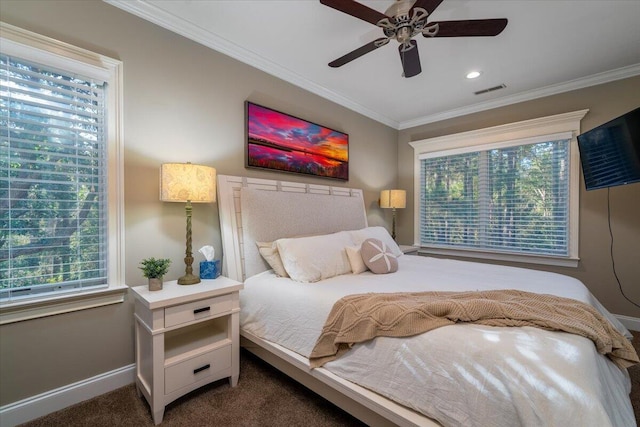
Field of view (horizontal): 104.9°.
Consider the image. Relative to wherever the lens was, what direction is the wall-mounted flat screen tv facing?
facing the viewer and to the left of the viewer

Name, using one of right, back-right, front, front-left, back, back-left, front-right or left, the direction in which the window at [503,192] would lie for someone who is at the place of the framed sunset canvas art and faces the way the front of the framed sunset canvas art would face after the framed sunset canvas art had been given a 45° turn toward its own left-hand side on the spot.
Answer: front

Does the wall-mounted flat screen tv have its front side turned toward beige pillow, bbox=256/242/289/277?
yes

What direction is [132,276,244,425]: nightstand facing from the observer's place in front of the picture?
facing the viewer and to the right of the viewer

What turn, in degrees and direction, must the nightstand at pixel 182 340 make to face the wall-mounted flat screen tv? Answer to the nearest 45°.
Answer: approximately 45° to its left

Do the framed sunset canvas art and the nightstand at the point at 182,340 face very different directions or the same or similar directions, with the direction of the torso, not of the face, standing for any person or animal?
same or similar directions

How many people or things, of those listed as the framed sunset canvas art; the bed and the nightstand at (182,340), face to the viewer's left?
0

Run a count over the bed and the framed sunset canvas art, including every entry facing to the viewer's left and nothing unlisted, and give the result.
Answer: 0

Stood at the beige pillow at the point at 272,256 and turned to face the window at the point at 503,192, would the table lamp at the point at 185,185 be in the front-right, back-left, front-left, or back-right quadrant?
back-right

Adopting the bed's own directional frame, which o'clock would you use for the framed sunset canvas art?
The framed sunset canvas art is roughly at 6 o'clock from the bed.

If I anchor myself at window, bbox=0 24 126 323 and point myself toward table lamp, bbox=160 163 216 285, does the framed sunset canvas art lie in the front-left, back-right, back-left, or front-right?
front-left

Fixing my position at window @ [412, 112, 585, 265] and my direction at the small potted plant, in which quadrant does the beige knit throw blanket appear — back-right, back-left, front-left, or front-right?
front-left

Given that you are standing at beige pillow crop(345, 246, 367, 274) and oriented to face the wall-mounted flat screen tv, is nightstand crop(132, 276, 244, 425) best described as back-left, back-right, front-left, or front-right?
back-right

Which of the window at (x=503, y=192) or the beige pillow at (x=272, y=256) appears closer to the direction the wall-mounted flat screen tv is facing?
the beige pillow

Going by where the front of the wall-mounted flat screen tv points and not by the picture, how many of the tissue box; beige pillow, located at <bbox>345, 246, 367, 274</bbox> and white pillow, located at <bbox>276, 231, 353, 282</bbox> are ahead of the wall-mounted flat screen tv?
3
